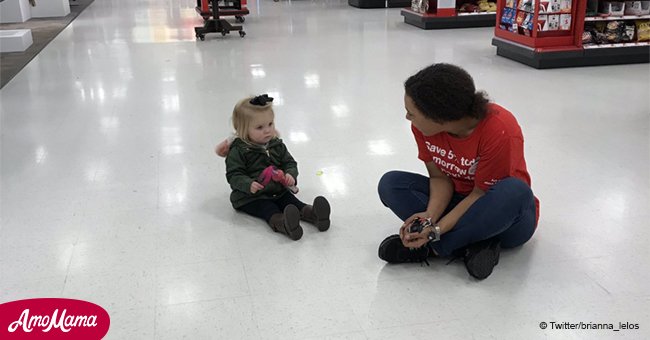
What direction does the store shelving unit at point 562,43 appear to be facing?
toward the camera

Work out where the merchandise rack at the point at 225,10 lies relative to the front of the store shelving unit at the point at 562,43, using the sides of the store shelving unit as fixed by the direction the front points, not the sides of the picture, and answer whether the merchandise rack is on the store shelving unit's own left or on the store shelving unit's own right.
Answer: on the store shelving unit's own right

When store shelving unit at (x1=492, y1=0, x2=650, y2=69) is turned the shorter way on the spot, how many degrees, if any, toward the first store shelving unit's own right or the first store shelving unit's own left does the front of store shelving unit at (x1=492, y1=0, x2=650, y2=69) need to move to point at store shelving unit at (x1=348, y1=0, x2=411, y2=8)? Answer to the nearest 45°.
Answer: approximately 135° to the first store shelving unit's own right

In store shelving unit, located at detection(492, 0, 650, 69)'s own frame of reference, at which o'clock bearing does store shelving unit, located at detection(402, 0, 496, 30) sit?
store shelving unit, located at detection(402, 0, 496, 30) is roughly at 5 o'clock from store shelving unit, located at detection(492, 0, 650, 69).
